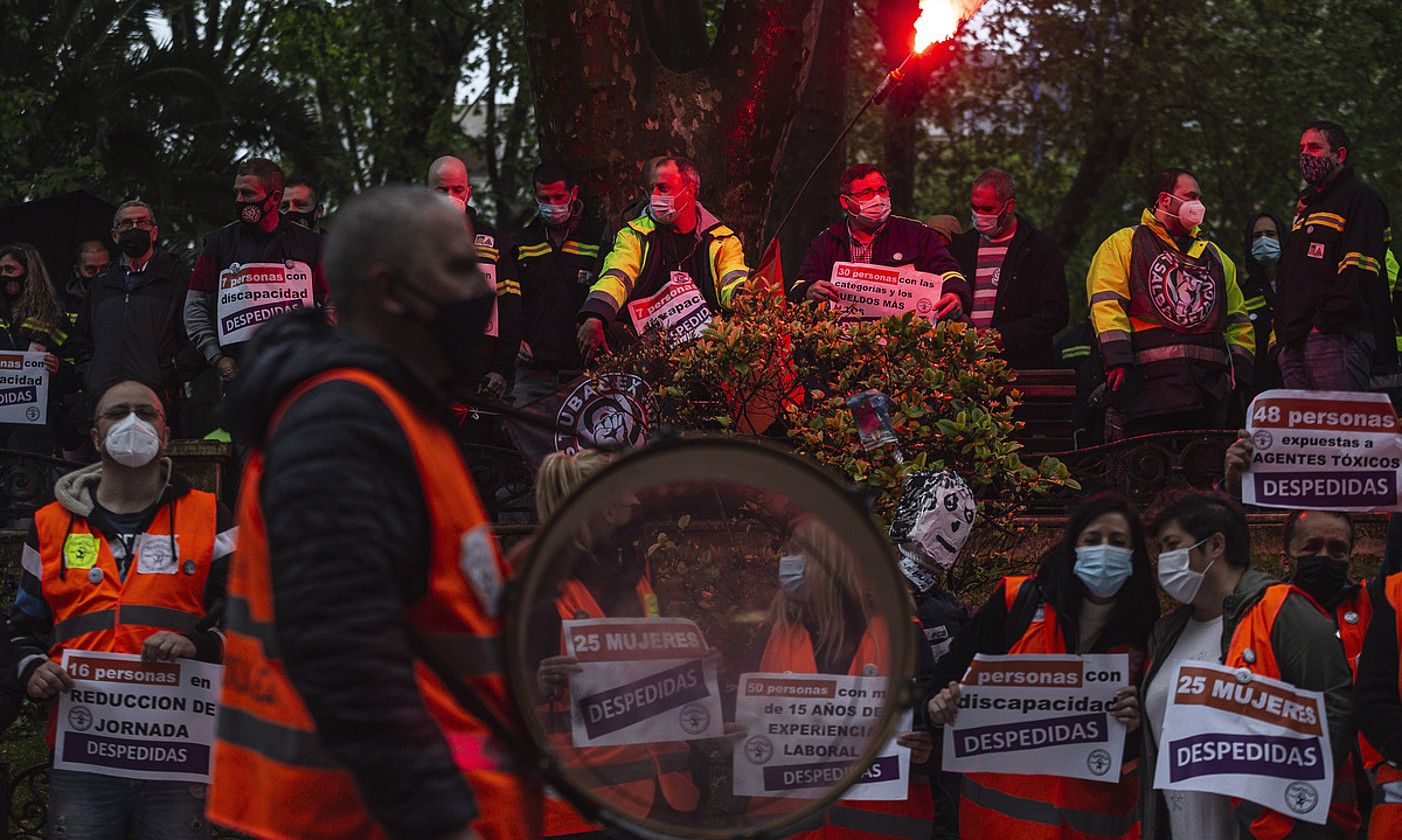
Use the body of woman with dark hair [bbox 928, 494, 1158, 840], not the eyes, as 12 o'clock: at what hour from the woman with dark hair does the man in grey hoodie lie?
The man in grey hoodie is roughly at 3 o'clock from the woman with dark hair.

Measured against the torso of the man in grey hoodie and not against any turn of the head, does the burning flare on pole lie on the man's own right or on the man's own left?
on the man's own left

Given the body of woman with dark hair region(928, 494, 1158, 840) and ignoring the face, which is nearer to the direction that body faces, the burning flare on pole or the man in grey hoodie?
the man in grey hoodie

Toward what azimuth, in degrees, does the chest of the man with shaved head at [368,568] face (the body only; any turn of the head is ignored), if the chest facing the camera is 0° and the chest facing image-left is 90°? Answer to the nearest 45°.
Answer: approximately 270°

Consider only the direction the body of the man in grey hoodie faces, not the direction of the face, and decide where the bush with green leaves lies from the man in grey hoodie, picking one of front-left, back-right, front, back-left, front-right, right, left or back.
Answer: left

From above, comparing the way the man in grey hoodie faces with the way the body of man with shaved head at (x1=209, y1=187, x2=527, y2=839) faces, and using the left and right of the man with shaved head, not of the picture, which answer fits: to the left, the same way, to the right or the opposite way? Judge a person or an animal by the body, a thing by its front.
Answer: to the right

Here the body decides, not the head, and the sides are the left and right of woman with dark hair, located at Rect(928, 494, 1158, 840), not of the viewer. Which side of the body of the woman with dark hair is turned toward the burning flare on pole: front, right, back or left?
back

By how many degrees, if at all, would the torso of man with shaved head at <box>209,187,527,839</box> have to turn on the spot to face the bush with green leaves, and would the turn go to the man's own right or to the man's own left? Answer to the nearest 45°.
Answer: approximately 45° to the man's own left

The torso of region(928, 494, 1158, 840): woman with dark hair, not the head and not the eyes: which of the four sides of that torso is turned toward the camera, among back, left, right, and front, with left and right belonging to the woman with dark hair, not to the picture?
front

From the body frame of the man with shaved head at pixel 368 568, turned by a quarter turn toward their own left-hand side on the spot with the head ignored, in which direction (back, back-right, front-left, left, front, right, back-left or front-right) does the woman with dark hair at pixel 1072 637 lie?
front-right

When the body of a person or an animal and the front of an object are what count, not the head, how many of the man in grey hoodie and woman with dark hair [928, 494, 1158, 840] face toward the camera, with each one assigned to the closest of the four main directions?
2

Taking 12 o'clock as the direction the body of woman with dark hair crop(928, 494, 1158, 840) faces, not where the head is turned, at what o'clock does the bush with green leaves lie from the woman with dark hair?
The bush with green leaves is roughly at 5 o'clock from the woman with dark hair.

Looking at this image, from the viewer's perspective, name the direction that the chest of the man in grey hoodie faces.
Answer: toward the camera
